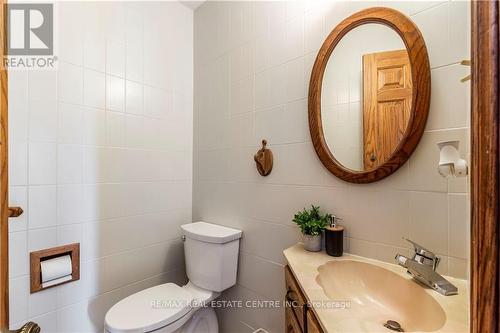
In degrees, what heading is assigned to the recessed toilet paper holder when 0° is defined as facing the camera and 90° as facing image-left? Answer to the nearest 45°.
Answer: approximately 315°

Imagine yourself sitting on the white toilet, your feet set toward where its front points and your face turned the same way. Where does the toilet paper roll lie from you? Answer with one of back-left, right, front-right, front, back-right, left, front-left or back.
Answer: front-right

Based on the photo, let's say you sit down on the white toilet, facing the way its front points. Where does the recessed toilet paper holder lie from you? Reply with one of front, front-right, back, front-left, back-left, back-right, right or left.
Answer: front-right

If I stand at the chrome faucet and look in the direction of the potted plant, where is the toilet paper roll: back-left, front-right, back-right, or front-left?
front-left

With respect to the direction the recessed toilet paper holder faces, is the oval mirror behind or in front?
in front

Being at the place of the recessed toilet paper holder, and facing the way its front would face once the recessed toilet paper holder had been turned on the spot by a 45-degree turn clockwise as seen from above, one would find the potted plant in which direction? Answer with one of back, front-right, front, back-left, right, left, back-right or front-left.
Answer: front-left

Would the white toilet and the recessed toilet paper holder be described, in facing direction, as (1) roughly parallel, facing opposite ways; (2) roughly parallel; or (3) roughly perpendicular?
roughly perpendicular

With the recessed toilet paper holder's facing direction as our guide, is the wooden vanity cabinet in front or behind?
in front

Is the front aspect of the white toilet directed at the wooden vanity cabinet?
no

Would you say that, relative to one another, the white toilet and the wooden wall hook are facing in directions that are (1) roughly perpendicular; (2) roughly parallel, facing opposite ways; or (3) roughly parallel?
roughly parallel
